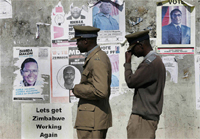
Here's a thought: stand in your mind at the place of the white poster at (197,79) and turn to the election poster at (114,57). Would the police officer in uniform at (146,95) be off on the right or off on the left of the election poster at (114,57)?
left

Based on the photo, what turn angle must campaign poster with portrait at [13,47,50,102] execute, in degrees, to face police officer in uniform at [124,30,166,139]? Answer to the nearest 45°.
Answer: approximately 45° to its left

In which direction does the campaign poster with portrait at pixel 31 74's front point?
toward the camera

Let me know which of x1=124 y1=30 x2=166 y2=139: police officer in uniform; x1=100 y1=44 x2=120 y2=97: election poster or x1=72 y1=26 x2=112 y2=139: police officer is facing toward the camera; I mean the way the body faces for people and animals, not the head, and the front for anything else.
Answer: the election poster

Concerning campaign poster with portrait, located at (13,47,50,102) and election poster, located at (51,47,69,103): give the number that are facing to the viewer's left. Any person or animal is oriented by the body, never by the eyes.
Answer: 0

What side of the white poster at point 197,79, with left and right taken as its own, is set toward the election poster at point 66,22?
right

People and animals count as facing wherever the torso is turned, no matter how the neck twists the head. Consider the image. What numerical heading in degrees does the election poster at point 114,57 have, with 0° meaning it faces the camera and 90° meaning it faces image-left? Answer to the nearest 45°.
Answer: approximately 0°

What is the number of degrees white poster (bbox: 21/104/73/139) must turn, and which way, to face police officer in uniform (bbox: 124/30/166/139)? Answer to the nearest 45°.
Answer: approximately 45° to its left

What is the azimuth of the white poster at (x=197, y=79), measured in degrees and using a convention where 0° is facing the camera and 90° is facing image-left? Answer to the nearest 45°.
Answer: approximately 0°

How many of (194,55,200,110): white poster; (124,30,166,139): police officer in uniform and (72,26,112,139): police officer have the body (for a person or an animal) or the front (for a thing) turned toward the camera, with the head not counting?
1

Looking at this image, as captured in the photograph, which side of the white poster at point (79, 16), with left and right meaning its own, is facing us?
front
